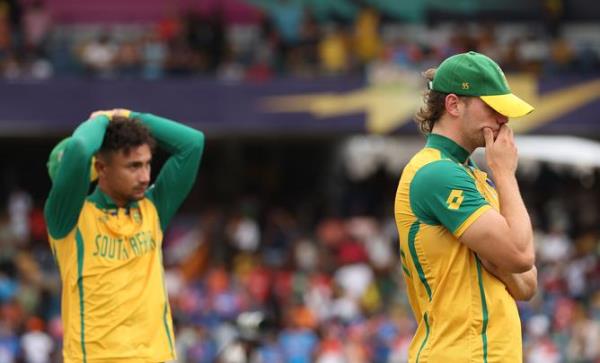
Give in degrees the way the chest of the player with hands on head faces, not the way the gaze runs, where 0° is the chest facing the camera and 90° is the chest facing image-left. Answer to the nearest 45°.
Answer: approximately 315°

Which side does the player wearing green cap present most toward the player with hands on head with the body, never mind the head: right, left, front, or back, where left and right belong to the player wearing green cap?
back

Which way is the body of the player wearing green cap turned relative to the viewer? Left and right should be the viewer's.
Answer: facing to the right of the viewer

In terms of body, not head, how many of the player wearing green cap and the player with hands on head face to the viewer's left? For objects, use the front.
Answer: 0

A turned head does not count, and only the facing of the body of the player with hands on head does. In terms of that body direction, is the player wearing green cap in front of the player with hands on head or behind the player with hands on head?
in front

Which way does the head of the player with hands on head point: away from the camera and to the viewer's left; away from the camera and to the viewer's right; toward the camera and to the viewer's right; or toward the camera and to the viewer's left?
toward the camera and to the viewer's right

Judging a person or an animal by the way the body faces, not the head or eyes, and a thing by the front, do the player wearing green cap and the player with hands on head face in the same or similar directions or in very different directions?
same or similar directions

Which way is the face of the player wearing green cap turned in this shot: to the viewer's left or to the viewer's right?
to the viewer's right
